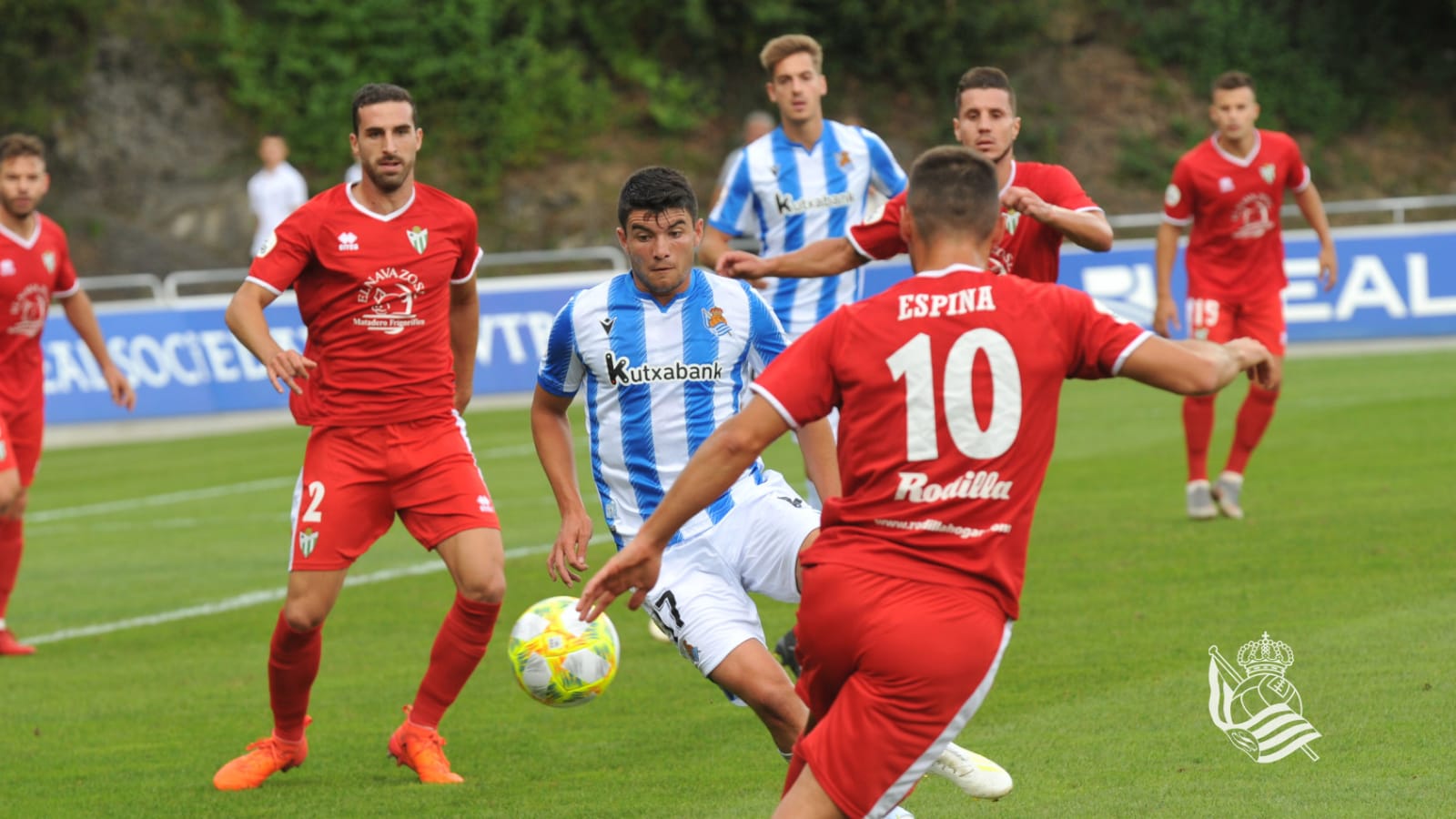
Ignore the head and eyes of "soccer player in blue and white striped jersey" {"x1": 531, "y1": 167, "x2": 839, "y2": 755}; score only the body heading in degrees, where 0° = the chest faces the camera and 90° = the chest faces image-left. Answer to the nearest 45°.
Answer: approximately 0°

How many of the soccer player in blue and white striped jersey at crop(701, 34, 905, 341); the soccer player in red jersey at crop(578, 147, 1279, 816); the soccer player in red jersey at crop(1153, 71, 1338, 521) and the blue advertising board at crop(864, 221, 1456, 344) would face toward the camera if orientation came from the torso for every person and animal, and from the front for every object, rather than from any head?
3

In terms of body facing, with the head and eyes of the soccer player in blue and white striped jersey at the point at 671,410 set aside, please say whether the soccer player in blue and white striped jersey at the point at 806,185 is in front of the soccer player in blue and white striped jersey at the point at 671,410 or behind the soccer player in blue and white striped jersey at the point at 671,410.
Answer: behind

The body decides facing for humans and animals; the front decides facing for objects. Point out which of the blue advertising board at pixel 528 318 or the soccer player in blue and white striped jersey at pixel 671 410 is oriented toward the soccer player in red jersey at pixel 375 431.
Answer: the blue advertising board
